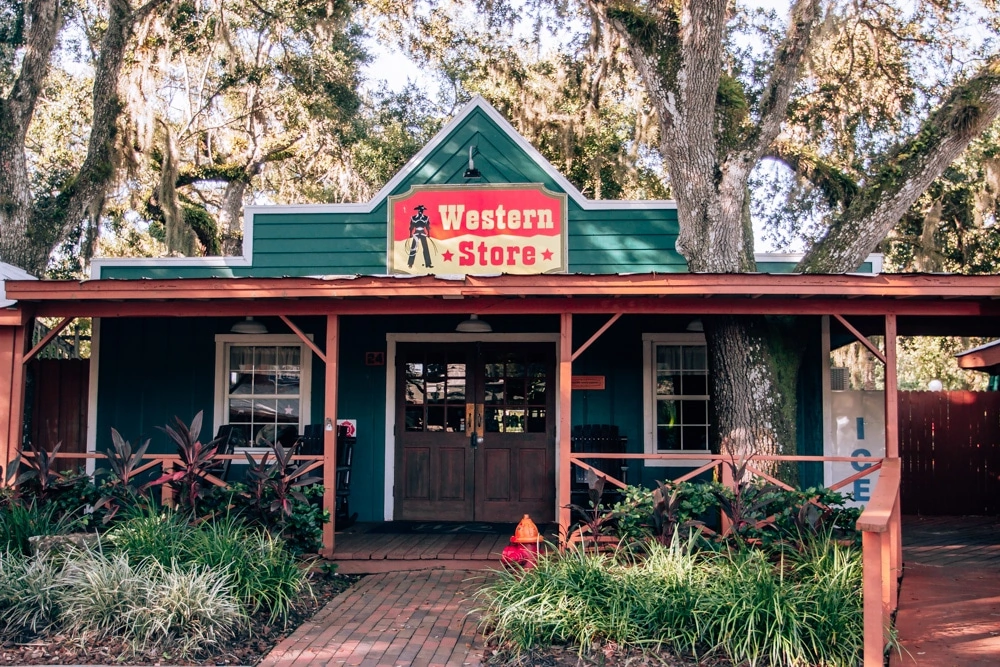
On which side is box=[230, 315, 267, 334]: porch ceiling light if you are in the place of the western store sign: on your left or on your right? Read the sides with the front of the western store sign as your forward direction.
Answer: on your right

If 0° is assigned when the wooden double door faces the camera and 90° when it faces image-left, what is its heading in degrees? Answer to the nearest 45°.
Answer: approximately 0°

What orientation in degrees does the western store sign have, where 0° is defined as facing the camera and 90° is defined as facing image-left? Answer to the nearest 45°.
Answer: approximately 0°

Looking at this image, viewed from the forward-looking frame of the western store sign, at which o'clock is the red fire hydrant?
The red fire hydrant is roughly at 12 o'clock from the western store sign.

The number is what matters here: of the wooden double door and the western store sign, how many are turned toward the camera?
2

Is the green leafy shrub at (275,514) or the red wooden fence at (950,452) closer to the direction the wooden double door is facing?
the green leafy shrub
